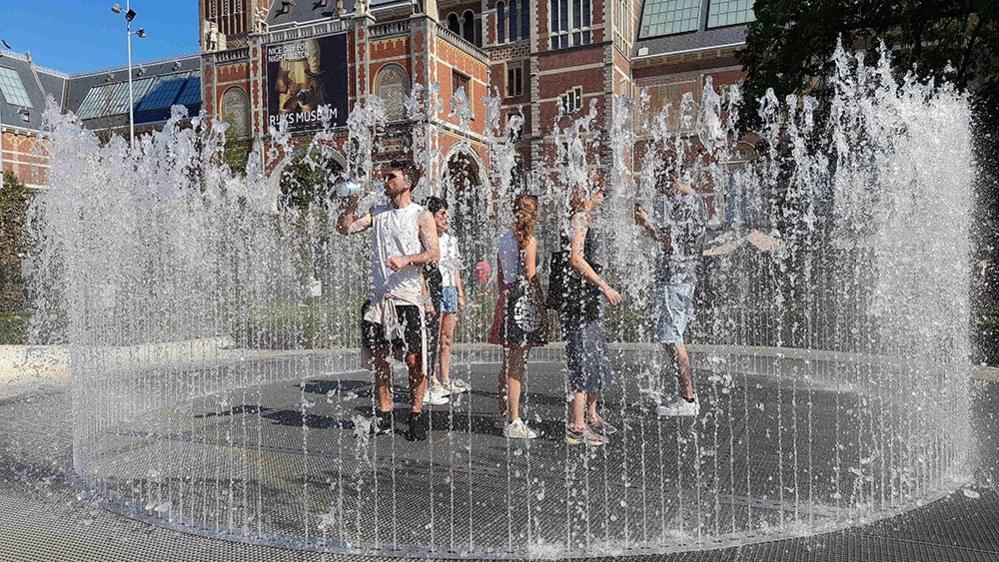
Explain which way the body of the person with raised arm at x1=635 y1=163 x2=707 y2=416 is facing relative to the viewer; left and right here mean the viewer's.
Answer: facing to the left of the viewer

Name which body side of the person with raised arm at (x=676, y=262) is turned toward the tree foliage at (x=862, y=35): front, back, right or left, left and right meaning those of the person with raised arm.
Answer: right

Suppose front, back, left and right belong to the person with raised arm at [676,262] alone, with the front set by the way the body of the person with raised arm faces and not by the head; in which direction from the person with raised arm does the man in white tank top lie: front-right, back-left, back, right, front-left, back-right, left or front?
front-left

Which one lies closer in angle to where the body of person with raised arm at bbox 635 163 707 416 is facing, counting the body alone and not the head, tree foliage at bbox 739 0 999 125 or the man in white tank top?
the man in white tank top

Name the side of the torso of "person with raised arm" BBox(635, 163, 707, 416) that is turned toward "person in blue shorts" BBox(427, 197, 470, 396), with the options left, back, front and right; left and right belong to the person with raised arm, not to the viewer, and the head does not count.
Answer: front

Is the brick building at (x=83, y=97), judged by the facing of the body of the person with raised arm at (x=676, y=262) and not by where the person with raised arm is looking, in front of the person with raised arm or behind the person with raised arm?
in front
